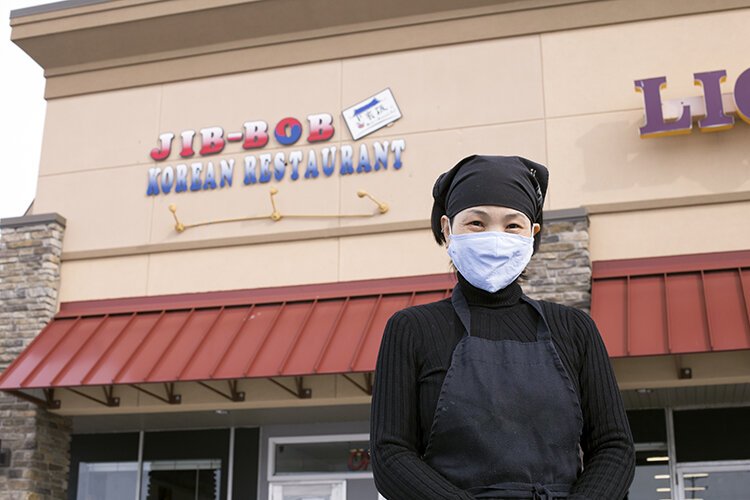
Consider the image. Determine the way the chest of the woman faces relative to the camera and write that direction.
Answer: toward the camera

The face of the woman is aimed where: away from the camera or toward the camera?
toward the camera

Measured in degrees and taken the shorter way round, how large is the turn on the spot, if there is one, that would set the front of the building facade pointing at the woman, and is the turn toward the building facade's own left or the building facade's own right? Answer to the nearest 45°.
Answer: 0° — it already faces them

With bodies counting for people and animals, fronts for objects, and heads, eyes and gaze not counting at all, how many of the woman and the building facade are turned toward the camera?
2

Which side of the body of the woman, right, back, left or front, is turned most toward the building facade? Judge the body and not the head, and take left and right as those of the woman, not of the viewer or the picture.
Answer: back

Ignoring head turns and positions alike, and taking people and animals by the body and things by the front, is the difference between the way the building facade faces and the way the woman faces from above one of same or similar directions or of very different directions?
same or similar directions
